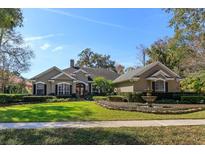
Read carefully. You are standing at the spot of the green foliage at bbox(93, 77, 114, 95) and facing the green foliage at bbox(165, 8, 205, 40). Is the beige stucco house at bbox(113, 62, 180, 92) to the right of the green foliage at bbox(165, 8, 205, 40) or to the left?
right

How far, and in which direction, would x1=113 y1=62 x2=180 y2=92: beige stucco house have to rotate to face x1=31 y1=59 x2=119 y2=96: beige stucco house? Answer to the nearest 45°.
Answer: approximately 90° to its right

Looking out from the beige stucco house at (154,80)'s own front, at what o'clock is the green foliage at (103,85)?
The green foliage is roughly at 4 o'clock from the beige stucco house.

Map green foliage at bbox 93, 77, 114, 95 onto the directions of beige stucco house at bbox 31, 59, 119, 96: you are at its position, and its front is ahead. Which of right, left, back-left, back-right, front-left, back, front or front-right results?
left

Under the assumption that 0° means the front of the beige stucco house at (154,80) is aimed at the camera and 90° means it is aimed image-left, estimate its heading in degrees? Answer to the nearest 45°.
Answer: approximately 0°

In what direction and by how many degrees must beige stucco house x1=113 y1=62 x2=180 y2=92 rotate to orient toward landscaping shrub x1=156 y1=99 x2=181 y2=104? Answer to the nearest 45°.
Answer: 0° — it already faces it

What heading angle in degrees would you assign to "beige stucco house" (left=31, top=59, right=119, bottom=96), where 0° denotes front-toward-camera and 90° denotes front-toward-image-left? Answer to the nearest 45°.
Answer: approximately 0°

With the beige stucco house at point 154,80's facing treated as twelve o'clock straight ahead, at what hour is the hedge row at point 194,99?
The hedge row is roughly at 11 o'clock from the beige stucco house.

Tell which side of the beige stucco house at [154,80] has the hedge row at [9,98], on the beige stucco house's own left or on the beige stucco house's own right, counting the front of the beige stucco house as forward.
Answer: on the beige stucco house's own right

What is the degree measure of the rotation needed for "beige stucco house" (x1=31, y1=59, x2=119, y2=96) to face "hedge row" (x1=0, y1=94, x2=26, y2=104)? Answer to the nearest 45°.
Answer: approximately 45° to its right

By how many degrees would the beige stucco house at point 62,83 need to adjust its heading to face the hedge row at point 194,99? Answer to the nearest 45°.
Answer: approximately 45° to its left

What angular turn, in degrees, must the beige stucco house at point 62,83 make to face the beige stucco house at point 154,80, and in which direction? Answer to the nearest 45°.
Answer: approximately 45° to its left
